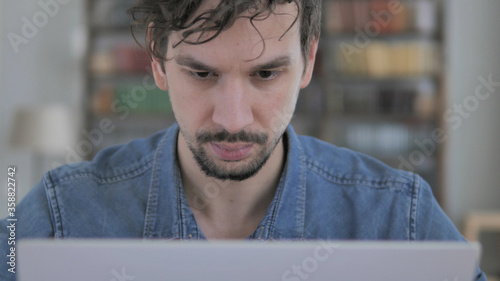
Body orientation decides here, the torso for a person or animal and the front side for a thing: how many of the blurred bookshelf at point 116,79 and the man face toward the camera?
2

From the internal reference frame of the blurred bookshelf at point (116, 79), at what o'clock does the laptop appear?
The laptop is roughly at 12 o'clock from the blurred bookshelf.

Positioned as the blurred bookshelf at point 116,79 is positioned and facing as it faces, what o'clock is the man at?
The man is roughly at 12 o'clock from the blurred bookshelf.

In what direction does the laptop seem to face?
away from the camera

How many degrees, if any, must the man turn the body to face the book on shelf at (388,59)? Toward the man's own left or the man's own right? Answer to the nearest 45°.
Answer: approximately 180°

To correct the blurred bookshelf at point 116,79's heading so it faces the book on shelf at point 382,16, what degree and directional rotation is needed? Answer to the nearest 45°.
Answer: approximately 90° to its left

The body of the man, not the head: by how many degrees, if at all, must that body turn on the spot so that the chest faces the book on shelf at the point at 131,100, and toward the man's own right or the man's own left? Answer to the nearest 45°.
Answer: approximately 180°

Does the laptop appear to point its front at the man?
yes

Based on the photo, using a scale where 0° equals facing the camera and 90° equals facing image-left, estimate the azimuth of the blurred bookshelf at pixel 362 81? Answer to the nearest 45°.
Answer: approximately 0°
